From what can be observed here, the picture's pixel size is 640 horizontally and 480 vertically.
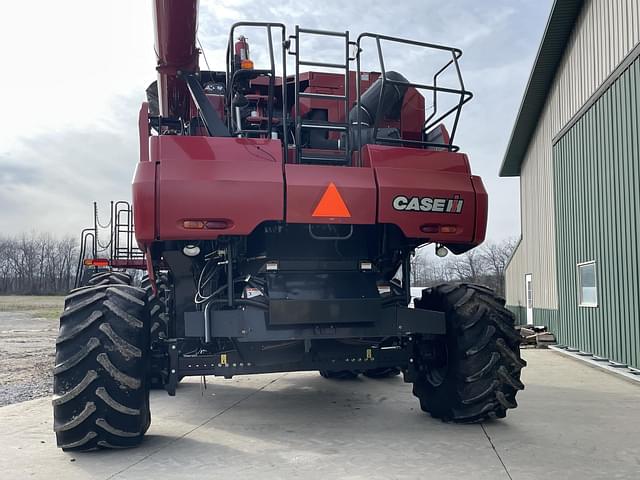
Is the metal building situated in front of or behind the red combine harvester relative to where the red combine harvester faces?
in front

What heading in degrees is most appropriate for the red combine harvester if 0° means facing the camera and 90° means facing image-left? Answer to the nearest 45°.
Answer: approximately 180°
